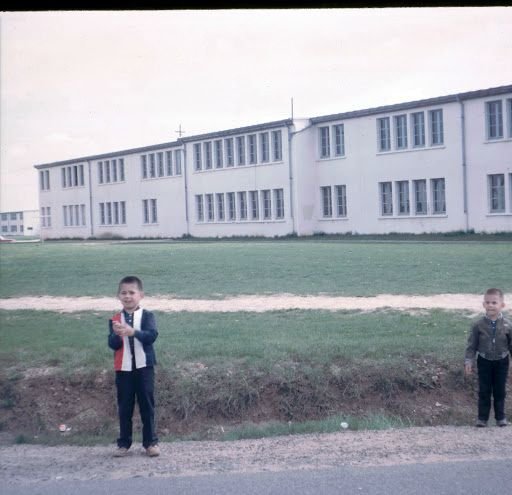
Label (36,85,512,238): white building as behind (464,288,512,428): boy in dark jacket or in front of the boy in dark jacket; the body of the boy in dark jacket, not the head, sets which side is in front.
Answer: behind

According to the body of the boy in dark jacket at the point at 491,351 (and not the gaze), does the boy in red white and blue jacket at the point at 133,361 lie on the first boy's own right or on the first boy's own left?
on the first boy's own right

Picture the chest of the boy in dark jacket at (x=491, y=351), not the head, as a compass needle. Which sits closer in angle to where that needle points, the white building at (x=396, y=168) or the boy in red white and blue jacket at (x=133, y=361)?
the boy in red white and blue jacket

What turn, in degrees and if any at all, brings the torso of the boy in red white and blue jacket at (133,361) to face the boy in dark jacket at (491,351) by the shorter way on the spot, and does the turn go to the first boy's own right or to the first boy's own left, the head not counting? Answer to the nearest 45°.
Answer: approximately 90° to the first boy's own left

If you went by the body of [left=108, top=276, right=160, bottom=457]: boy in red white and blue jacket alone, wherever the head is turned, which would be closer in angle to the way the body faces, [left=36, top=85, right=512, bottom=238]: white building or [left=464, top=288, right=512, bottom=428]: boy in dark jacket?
the boy in dark jacket

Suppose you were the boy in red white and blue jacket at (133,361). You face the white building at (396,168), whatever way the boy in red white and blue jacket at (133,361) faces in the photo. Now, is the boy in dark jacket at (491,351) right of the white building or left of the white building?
right

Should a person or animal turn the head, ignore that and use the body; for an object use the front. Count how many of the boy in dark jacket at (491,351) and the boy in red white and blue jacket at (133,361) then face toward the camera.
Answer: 2

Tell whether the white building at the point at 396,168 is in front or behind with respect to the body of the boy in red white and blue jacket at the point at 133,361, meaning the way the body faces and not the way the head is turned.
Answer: behind

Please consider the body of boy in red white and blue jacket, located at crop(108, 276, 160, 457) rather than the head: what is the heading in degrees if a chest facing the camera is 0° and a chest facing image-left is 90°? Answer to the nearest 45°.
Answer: approximately 0°
